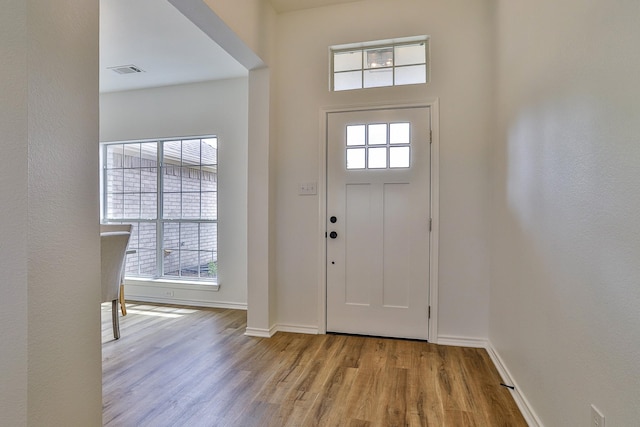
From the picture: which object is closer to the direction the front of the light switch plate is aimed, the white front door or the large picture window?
the white front door

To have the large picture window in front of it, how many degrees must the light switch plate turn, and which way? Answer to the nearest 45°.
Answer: approximately 135° to its right

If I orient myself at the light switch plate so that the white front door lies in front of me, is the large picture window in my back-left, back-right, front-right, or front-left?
back-left

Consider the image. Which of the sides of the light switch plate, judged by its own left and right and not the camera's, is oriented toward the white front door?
left

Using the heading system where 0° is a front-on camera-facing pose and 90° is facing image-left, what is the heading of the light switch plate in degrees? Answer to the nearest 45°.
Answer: approximately 0°
